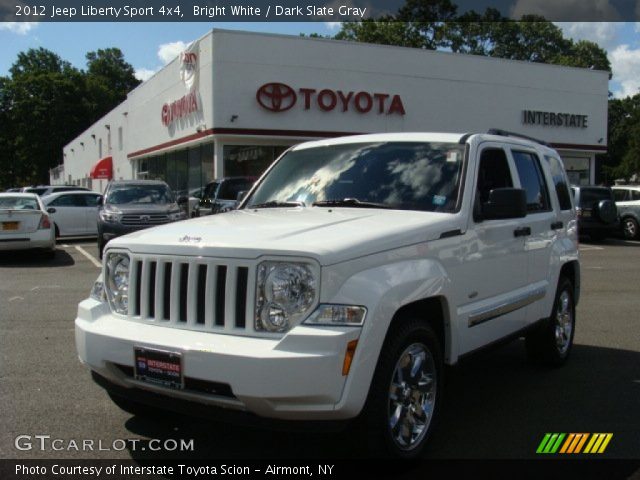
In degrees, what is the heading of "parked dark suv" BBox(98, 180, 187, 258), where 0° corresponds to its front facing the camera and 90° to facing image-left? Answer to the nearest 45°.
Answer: approximately 0°

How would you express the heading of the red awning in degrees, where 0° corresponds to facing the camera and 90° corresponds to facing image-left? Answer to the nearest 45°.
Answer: approximately 90°

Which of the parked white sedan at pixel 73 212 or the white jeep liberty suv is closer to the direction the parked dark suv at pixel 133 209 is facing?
the white jeep liberty suv

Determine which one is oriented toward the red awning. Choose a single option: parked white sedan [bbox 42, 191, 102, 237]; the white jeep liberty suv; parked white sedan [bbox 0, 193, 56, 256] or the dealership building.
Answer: parked white sedan [bbox 0, 193, 56, 256]

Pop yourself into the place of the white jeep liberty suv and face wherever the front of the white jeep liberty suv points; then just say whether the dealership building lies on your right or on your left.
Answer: on your right

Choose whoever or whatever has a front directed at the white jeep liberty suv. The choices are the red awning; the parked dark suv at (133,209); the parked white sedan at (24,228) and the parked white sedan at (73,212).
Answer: the parked dark suv

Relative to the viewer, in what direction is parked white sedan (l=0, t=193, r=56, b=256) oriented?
away from the camera

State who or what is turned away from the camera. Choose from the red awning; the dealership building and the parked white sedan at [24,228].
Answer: the parked white sedan

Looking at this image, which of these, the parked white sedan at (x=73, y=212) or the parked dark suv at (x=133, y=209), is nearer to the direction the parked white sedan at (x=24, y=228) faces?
the parked white sedan

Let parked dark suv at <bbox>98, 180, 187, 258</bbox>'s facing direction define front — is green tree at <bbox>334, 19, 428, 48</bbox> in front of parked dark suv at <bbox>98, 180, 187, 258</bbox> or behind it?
behind

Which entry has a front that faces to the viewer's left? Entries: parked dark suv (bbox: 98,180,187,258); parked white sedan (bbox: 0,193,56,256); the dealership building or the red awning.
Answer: the red awning

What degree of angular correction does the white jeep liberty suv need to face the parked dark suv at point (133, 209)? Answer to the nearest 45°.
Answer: approximately 135° to its right

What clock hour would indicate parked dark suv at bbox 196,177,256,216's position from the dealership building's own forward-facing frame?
The parked dark suv is roughly at 2 o'clock from the dealership building.
